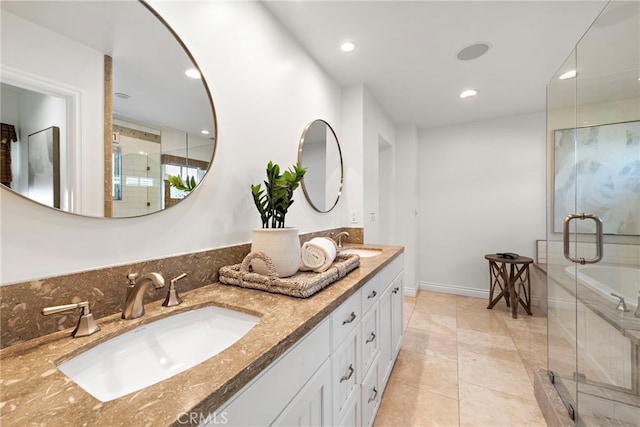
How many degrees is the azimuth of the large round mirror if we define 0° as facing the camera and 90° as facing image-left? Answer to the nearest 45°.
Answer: approximately 315°

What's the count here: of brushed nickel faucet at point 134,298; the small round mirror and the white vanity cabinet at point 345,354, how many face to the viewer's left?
0

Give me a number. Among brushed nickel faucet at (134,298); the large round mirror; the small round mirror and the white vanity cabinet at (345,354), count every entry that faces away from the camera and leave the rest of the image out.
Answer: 0

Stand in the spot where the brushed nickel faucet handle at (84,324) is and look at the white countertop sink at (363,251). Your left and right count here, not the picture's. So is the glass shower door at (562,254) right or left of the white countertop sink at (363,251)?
right

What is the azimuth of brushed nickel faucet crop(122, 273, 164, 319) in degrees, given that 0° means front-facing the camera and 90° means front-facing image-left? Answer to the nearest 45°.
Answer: approximately 315°

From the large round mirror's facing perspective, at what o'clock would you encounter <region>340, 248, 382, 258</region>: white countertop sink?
The white countertop sink is roughly at 10 o'clock from the large round mirror.

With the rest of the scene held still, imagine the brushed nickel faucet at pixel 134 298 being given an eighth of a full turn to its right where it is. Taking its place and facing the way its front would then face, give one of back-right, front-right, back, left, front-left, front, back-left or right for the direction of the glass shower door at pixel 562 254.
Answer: left

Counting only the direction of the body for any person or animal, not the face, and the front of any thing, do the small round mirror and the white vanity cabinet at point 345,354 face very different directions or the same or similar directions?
same or similar directions

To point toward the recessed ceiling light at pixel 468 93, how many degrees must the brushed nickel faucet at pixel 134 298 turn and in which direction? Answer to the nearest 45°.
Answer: approximately 45° to its left

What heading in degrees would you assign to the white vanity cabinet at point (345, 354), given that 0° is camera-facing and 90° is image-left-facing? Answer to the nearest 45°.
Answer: approximately 315°

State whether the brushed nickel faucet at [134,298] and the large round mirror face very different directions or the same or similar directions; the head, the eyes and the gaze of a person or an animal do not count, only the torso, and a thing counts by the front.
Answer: same or similar directions

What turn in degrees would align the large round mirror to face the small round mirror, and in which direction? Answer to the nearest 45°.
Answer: approximately 45° to its left

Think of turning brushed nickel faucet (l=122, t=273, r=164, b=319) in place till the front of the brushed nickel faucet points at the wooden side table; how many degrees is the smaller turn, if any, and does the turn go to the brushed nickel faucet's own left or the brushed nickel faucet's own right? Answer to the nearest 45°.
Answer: approximately 45° to the brushed nickel faucet's own left
